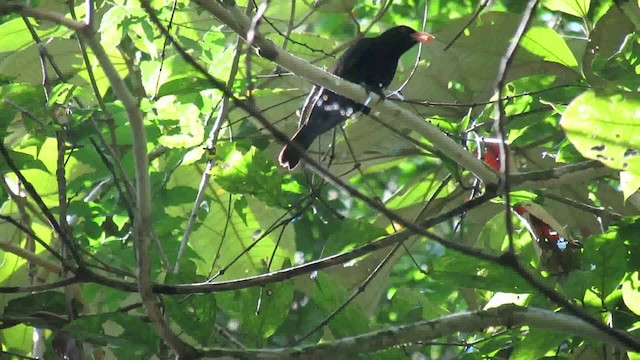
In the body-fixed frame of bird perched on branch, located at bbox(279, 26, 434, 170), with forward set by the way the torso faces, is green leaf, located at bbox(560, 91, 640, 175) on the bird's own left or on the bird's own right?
on the bird's own right

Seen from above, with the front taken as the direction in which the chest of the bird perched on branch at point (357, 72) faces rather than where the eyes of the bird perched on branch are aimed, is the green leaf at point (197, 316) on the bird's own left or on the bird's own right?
on the bird's own right

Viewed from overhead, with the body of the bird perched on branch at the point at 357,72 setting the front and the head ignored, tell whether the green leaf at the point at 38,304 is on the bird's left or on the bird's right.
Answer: on the bird's right

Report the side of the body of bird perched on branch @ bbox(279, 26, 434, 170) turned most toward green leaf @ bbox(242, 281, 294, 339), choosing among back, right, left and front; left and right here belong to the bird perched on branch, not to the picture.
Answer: back

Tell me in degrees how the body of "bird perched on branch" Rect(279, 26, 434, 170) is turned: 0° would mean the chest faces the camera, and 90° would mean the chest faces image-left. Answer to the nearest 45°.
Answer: approximately 270°
